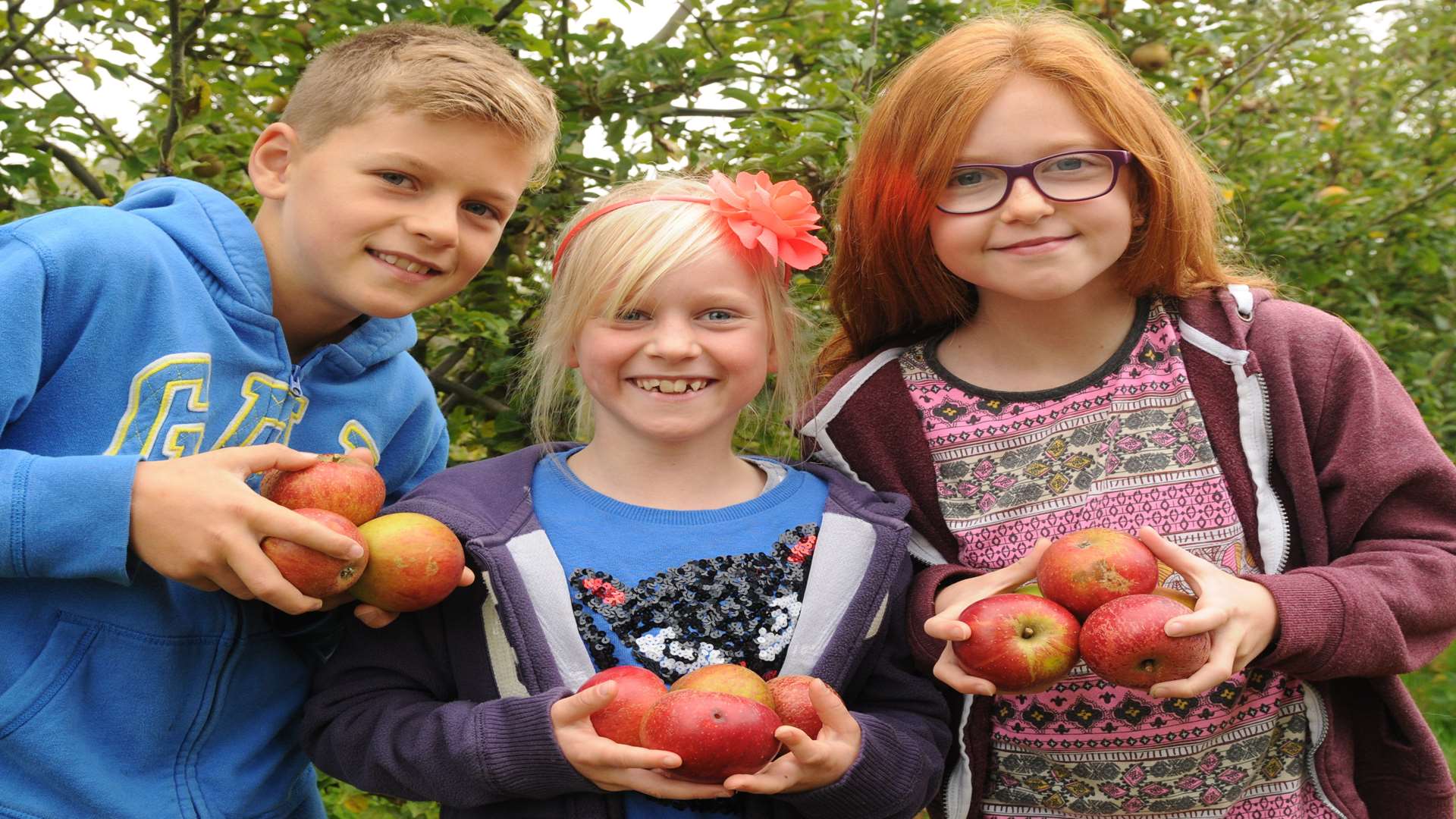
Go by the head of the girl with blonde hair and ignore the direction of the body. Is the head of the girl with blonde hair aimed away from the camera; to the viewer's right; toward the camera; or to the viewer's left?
toward the camera

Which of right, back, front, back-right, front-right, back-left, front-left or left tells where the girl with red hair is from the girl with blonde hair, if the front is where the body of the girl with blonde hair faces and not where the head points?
left

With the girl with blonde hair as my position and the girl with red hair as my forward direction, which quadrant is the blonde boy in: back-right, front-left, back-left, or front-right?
back-left

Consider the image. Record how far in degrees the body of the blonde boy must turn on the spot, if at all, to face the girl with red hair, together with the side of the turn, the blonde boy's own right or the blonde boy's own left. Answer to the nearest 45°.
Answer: approximately 45° to the blonde boy's own left

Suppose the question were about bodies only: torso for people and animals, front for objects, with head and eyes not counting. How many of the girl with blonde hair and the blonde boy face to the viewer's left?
0

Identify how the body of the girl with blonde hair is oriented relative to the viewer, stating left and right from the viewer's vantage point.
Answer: facing the viewer

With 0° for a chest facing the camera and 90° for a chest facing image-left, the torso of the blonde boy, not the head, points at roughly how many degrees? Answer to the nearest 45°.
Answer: approximately 315°

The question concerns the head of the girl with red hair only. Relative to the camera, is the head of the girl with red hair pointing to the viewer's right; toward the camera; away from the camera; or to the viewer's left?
toward the camera

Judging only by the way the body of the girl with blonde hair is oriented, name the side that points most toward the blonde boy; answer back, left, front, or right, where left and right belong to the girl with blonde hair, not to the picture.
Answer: right

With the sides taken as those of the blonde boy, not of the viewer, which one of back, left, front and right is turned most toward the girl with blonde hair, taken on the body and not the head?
front
